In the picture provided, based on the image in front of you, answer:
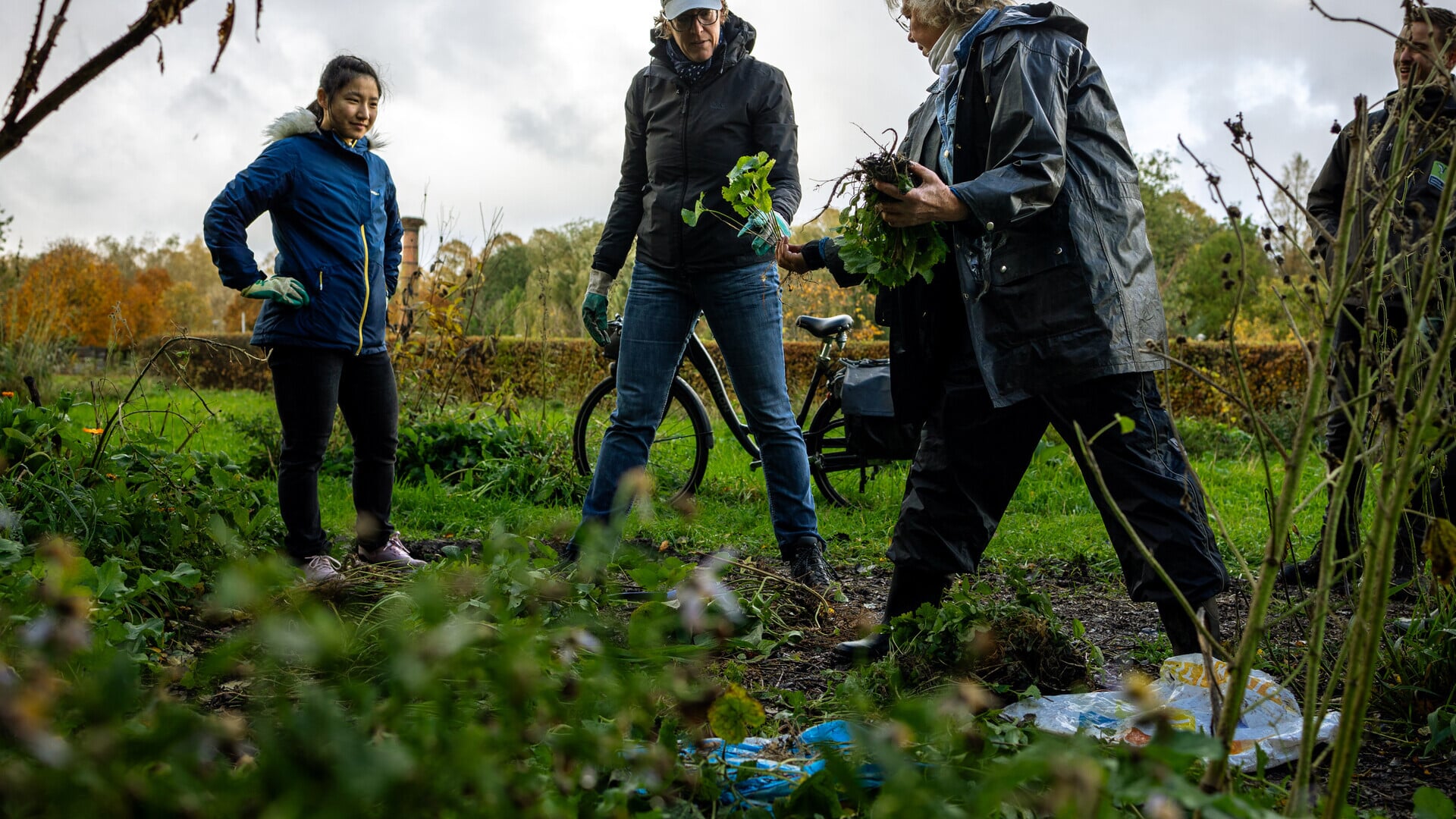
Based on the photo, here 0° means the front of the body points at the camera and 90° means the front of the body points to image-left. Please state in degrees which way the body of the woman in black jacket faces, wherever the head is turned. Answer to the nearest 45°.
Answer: approximately 0°

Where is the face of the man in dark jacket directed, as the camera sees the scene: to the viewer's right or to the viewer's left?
to the viewer's left

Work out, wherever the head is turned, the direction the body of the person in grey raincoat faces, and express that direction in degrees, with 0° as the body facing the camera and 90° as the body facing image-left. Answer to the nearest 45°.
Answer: approximately 90°

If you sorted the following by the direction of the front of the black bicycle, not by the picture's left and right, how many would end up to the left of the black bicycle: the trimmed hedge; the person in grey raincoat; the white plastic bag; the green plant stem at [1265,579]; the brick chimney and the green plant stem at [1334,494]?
4

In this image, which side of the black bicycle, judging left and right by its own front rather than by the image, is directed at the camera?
left

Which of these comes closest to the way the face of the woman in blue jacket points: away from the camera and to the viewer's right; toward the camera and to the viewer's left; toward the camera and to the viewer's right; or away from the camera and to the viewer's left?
toward the camera and to the viewer's right

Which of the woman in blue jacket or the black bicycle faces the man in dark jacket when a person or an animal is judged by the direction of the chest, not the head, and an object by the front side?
the woman in blue jacket

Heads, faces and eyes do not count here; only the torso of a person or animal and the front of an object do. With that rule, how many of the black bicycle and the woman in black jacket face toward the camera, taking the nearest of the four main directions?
1

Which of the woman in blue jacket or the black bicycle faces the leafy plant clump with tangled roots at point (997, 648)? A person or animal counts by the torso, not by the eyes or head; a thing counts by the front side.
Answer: the woman in blue jacket

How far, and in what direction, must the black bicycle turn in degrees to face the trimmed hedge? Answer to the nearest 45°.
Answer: approximately 135° to its right

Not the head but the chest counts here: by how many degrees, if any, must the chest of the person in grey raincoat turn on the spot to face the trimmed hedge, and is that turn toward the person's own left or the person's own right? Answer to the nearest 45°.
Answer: approximately 90° to the person's own right

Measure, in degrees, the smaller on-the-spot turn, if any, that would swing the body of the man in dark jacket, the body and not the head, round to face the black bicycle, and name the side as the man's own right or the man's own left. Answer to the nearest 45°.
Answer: approximately 90° to the man's own right
